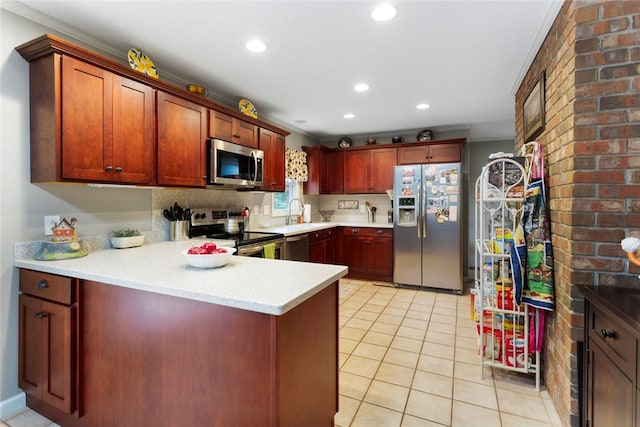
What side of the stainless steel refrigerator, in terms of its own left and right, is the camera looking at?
front

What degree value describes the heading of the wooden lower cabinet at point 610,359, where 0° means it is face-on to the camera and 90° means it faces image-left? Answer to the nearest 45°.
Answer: approximately 45°

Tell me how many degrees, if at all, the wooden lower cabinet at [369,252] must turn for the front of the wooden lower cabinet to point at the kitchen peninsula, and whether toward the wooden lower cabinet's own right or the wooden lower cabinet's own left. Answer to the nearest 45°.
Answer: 0° — it already faces it

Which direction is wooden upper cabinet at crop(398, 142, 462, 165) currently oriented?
toward the camera

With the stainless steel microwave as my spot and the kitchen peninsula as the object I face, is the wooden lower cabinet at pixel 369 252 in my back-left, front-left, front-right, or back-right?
back-left

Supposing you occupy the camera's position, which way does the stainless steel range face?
facing the viewer and to the right of the viewer

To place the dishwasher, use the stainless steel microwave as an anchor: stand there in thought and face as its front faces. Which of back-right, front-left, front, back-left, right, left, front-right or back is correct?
left

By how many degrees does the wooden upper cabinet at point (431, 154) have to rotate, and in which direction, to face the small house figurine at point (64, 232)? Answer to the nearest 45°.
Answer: approximately 45° to its right

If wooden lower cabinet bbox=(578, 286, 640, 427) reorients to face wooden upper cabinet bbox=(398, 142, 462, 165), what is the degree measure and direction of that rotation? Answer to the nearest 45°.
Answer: approximately 90° to its right

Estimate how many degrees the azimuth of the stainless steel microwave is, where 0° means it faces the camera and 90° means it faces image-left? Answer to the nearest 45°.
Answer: approximately 315°

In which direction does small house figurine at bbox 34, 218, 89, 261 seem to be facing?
toward the camera

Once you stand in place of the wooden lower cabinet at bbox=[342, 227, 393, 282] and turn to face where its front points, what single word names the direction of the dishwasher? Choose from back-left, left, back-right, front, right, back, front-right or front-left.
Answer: front-right

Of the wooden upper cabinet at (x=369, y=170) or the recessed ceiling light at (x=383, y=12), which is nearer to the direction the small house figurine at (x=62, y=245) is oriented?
the recessed ceiling light
